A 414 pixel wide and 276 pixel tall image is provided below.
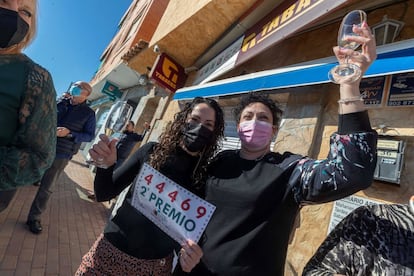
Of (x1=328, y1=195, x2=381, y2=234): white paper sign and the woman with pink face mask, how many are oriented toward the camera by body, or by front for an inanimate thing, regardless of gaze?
2

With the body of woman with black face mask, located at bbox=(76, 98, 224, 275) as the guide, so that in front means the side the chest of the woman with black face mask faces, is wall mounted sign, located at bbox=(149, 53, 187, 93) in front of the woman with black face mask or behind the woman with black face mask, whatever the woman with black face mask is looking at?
behind

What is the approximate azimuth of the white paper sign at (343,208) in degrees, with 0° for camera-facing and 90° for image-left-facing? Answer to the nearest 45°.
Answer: approximately 0°

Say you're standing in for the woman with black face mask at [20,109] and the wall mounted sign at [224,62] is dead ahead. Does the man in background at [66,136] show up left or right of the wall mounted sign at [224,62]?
left
